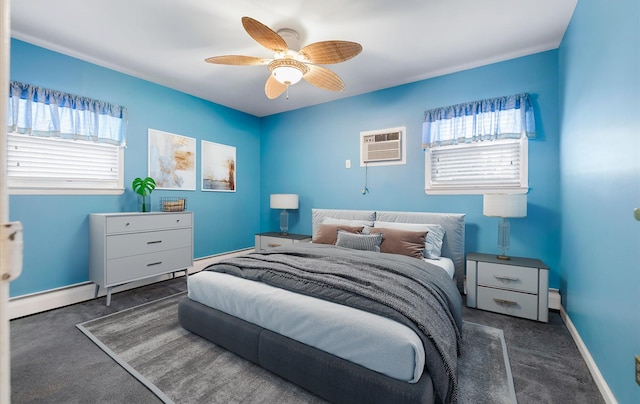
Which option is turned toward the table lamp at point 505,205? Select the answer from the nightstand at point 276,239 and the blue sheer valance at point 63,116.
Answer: the blue sheer valance

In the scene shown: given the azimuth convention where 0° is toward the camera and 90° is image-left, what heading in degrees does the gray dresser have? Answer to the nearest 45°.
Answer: approximately 315°

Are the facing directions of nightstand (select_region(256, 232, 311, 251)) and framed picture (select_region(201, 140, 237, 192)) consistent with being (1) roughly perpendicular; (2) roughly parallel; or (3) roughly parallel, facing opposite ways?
roughly perpendicular

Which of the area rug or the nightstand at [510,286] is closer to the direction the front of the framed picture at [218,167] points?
the nightstand

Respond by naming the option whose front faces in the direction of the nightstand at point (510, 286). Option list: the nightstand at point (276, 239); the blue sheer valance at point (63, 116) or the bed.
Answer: the blue sheer valance

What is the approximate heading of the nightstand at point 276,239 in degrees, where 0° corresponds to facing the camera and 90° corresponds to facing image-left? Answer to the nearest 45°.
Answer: approximately 45°
